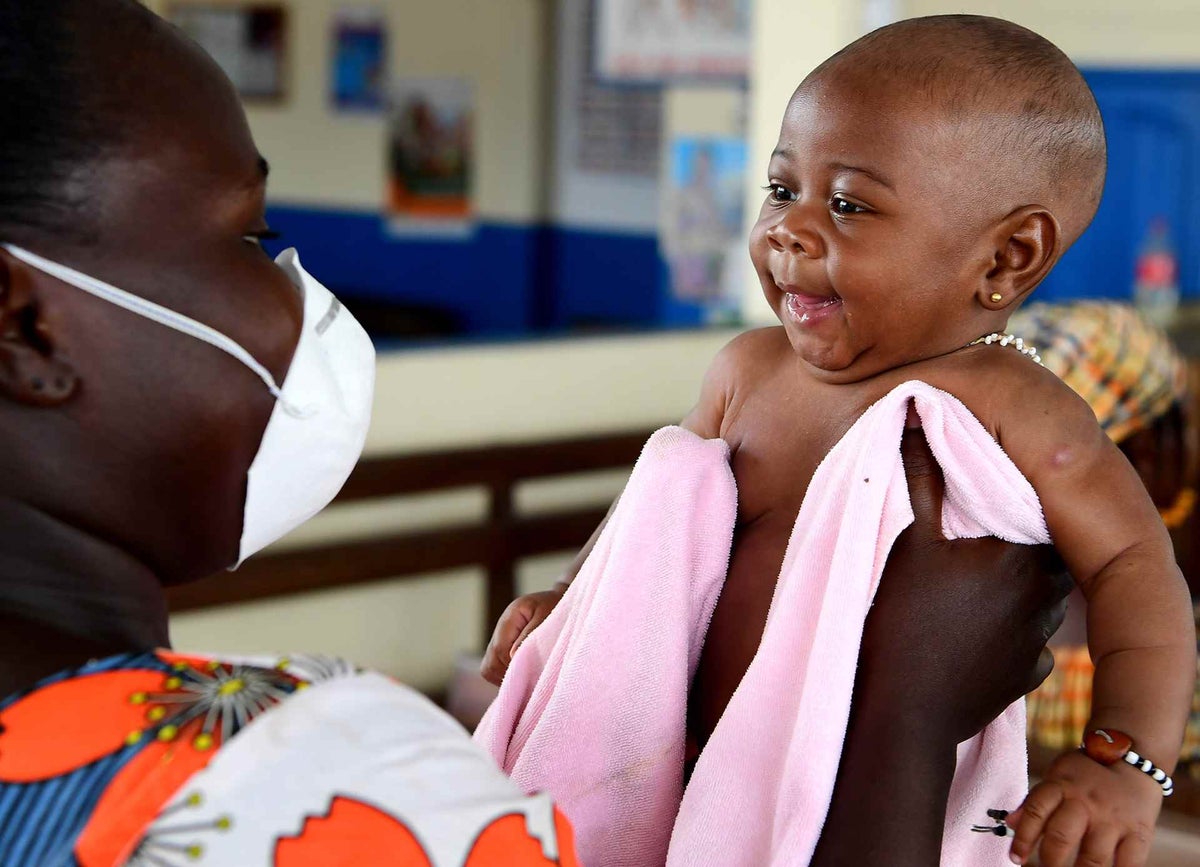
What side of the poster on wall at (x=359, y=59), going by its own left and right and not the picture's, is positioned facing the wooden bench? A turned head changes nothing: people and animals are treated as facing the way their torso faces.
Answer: front

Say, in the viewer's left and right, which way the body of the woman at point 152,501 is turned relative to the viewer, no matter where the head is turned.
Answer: facing away from the viewer and to the right of the viewer

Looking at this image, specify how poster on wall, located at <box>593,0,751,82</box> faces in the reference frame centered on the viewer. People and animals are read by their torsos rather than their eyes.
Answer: facing the viewer

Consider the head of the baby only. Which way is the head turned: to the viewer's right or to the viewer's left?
to the viewer's left

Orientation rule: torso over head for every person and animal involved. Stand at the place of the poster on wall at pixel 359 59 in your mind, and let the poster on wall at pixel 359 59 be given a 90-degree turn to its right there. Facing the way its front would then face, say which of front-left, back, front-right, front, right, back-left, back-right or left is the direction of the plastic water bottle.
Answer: back-left

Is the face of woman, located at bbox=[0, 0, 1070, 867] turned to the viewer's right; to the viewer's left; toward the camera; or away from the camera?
to the viewer's right

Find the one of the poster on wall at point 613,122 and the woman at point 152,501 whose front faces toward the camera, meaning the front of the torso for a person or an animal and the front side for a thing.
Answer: the poster on wall

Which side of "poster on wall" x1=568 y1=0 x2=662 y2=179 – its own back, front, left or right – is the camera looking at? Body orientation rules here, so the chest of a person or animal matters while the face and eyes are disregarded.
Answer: front

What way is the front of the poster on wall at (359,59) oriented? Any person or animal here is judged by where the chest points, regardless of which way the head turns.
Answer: toward the camera

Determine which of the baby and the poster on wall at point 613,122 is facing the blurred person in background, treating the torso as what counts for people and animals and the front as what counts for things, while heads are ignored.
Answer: the poster on wall

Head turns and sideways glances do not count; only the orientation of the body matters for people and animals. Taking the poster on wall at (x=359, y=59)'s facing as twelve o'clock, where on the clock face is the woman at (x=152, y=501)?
The woman is roughly at 12 o'clock from the poster on wall.

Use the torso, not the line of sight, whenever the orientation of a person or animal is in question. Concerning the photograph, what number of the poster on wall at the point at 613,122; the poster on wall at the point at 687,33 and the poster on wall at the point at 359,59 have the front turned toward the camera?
3
